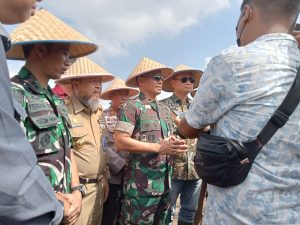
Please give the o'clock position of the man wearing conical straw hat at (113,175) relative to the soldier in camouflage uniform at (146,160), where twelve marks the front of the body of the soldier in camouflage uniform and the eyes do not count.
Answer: The man wearing conical straw hat is roughly at 6 o'clock from the soldier in camouflage uniform.

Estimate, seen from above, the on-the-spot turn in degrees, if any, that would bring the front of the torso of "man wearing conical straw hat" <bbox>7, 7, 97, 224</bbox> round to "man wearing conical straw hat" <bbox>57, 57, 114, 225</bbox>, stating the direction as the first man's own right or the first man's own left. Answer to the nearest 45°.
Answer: approximately 90° to the first man's own left

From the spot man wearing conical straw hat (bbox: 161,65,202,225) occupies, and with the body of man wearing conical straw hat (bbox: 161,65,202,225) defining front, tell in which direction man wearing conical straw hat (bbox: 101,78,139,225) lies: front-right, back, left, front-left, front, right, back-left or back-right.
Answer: right

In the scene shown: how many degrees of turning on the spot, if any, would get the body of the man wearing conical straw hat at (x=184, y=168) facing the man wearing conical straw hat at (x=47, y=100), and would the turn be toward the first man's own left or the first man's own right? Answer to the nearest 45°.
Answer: approximately 90° to the first man's own right

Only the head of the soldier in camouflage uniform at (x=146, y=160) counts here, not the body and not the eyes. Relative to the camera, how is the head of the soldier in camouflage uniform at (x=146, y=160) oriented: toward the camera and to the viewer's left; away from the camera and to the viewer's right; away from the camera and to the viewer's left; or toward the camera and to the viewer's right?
toward the camera and to the viewer's right

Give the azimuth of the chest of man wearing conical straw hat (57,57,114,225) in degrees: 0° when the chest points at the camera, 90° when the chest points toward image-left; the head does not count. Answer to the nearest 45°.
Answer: approximately 315°

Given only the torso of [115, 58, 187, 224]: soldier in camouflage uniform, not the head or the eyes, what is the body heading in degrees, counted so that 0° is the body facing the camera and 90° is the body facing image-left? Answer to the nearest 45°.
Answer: approximately 315°

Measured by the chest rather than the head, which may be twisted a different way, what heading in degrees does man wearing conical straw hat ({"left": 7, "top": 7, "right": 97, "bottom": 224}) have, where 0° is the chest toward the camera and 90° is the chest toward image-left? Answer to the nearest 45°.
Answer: approximately 315°

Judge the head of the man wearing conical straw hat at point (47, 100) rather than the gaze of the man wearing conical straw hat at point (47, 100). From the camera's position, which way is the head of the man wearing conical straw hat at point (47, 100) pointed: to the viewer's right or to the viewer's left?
to the viewer's right
